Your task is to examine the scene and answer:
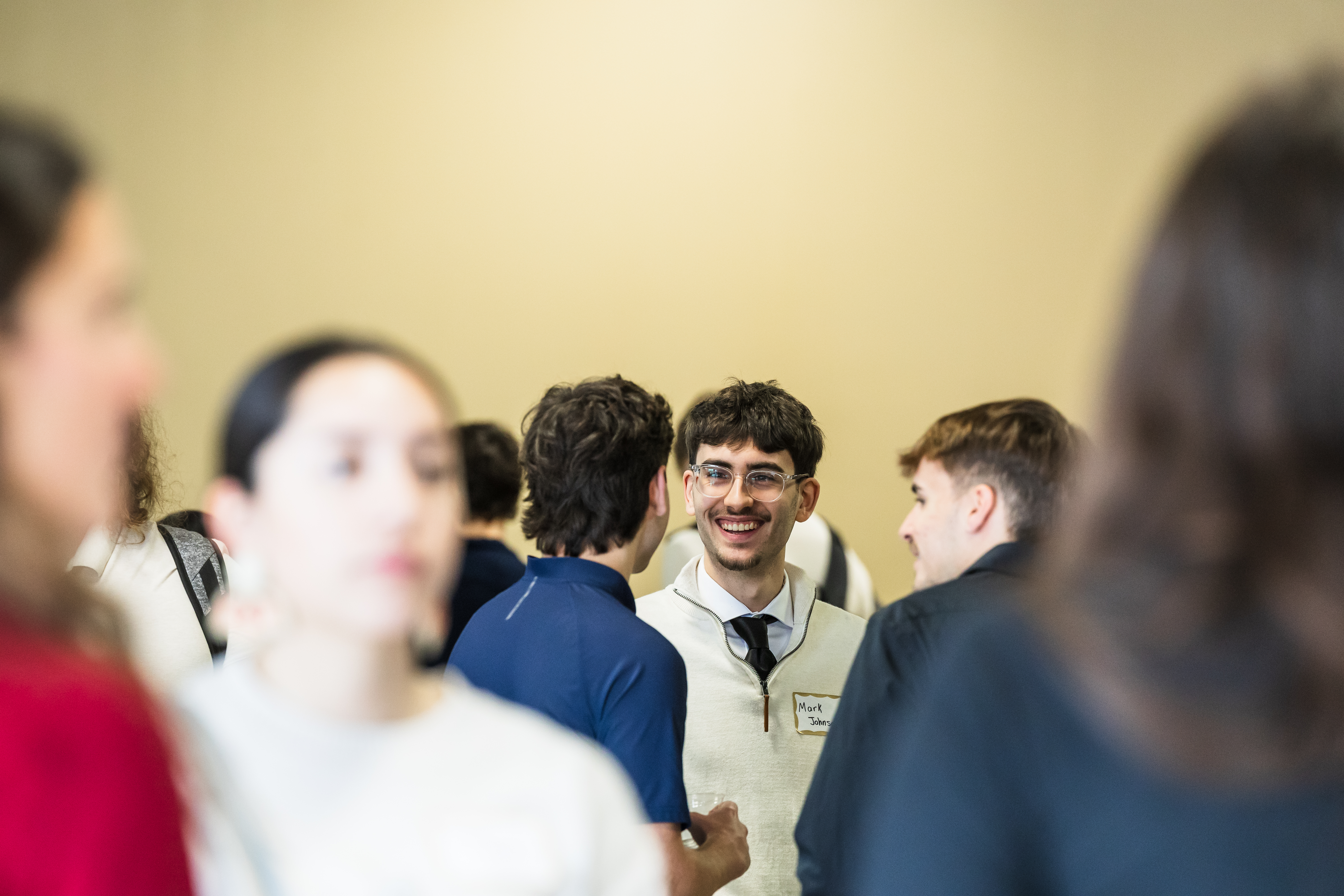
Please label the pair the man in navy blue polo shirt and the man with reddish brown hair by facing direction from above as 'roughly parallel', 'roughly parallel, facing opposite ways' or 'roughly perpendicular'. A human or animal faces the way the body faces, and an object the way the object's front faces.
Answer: roughly perpendicular

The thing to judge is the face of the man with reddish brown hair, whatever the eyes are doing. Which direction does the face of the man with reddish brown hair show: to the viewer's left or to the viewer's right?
to the viewer's left

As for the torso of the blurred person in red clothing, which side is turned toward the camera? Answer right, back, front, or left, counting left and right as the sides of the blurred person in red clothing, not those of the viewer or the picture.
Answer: right

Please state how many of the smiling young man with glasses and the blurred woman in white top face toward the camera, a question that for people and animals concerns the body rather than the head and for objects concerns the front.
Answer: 2

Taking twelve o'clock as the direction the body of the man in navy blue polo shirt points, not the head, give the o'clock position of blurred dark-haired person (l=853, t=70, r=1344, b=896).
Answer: The blurred dark-haired person is roughly at 4 o'clock from the man in navy blue polo shirt.

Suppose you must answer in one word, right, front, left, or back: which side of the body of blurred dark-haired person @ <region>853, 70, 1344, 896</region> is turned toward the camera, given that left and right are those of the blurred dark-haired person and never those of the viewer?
back

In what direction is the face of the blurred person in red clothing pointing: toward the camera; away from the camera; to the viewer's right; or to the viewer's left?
to the viewer's right

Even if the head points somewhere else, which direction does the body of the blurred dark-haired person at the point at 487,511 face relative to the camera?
away from the camera

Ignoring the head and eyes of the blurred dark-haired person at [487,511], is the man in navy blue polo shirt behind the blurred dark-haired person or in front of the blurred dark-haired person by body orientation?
behind

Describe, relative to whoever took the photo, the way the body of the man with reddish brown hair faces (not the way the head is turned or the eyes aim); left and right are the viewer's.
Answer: facing away from the viewer and to the left of the viewer

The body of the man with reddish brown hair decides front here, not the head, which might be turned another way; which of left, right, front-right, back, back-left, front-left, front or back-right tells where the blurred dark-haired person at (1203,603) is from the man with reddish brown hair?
back-left

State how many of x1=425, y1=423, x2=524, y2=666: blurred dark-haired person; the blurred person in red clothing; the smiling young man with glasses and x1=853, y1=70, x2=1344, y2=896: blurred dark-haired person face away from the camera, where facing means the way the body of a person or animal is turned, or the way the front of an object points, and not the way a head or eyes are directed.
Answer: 2
